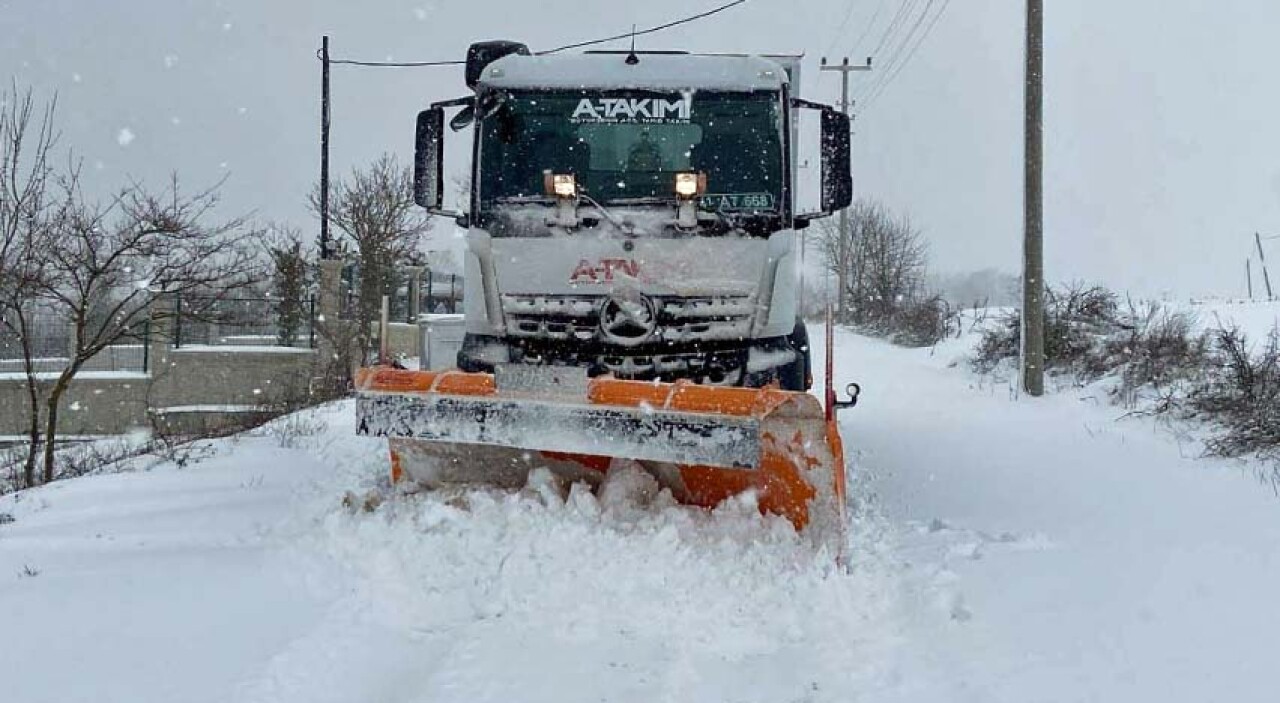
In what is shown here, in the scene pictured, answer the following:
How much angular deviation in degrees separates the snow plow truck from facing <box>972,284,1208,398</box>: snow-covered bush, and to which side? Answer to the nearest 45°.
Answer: approximately 135° to its left

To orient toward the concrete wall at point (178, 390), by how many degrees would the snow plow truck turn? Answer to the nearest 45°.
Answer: approximately 135° to its right

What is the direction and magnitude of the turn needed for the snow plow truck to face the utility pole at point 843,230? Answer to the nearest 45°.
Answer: approximately 180°

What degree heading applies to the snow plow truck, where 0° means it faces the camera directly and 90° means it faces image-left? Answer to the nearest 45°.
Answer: approximately 0°

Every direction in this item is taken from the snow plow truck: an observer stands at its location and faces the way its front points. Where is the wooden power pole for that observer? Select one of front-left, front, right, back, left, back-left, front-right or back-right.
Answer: back-left

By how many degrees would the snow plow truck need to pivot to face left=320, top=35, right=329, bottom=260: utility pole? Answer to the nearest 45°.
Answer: approximately 180°

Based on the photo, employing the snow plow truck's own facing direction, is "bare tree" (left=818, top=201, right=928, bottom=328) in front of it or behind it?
behind

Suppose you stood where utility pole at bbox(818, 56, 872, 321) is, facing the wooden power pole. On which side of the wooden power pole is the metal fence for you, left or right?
right
